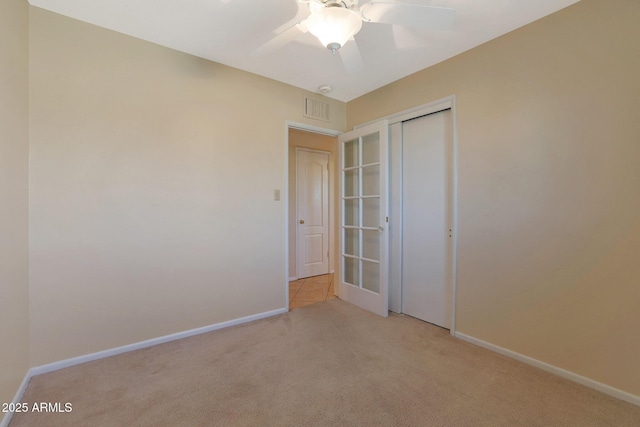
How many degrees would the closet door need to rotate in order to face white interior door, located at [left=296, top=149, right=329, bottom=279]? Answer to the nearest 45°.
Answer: approximately 90° to its right

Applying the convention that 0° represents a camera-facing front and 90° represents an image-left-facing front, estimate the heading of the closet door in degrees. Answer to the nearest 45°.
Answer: approximately 45°

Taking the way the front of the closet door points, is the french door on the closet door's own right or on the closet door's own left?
on the closet door's own right
